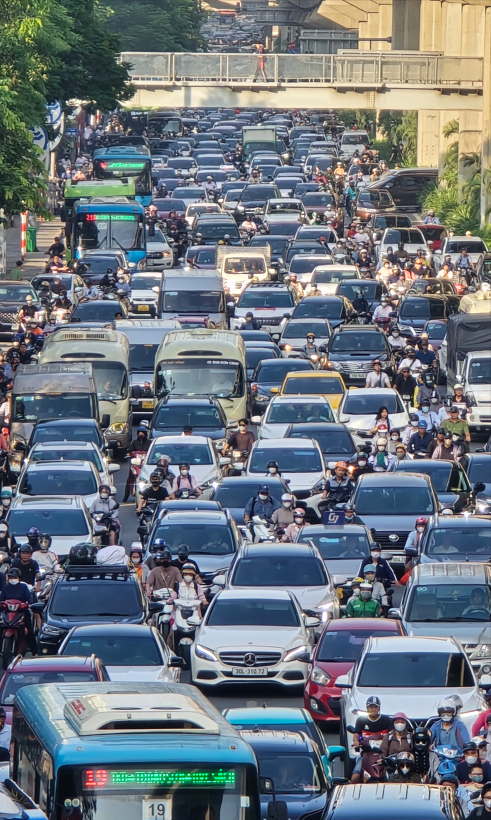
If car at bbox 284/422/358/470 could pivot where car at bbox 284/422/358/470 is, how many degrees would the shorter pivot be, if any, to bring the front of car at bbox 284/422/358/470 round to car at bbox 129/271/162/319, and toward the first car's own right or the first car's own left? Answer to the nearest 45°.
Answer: approximately 180°

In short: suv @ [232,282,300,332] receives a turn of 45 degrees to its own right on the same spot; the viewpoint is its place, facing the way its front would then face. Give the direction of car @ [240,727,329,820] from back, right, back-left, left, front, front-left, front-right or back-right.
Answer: front-left

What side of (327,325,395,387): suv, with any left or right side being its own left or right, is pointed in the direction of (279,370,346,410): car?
front

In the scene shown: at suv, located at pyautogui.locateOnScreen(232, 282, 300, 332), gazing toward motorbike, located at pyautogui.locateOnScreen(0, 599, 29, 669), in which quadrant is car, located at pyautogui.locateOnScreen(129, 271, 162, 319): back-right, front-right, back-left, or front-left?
back-right

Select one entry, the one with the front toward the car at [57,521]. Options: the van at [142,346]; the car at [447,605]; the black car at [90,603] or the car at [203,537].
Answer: the van

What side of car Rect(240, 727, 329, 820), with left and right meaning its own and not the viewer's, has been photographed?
front

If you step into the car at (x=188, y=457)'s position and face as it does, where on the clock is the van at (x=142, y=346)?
The van is roughly at 6 o'clock from the car.

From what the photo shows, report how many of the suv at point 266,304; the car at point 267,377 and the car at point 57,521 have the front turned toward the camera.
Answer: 3

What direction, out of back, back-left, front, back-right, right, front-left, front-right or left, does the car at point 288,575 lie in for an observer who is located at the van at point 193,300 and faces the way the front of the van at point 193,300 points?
front

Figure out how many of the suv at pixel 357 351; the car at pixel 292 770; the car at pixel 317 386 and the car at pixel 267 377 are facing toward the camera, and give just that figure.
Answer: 4

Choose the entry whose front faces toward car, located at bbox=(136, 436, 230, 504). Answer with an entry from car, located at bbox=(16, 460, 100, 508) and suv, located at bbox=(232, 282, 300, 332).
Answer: the suv

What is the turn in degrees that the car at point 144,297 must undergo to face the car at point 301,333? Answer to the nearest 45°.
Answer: approximately 45° to its left

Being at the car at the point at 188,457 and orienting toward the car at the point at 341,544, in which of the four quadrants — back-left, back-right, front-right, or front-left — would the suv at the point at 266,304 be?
back-left

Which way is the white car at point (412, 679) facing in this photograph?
toward the camera

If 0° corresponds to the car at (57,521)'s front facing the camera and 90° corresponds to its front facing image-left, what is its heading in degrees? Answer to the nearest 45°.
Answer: approximately 0°

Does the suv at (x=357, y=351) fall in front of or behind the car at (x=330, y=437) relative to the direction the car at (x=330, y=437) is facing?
behind

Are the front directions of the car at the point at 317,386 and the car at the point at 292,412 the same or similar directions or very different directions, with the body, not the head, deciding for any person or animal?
same or similar directions

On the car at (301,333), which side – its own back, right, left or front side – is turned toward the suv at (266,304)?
back

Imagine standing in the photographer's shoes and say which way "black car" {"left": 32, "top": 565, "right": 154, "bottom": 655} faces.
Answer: facing the viewer

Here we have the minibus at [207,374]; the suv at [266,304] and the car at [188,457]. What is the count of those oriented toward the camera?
3
